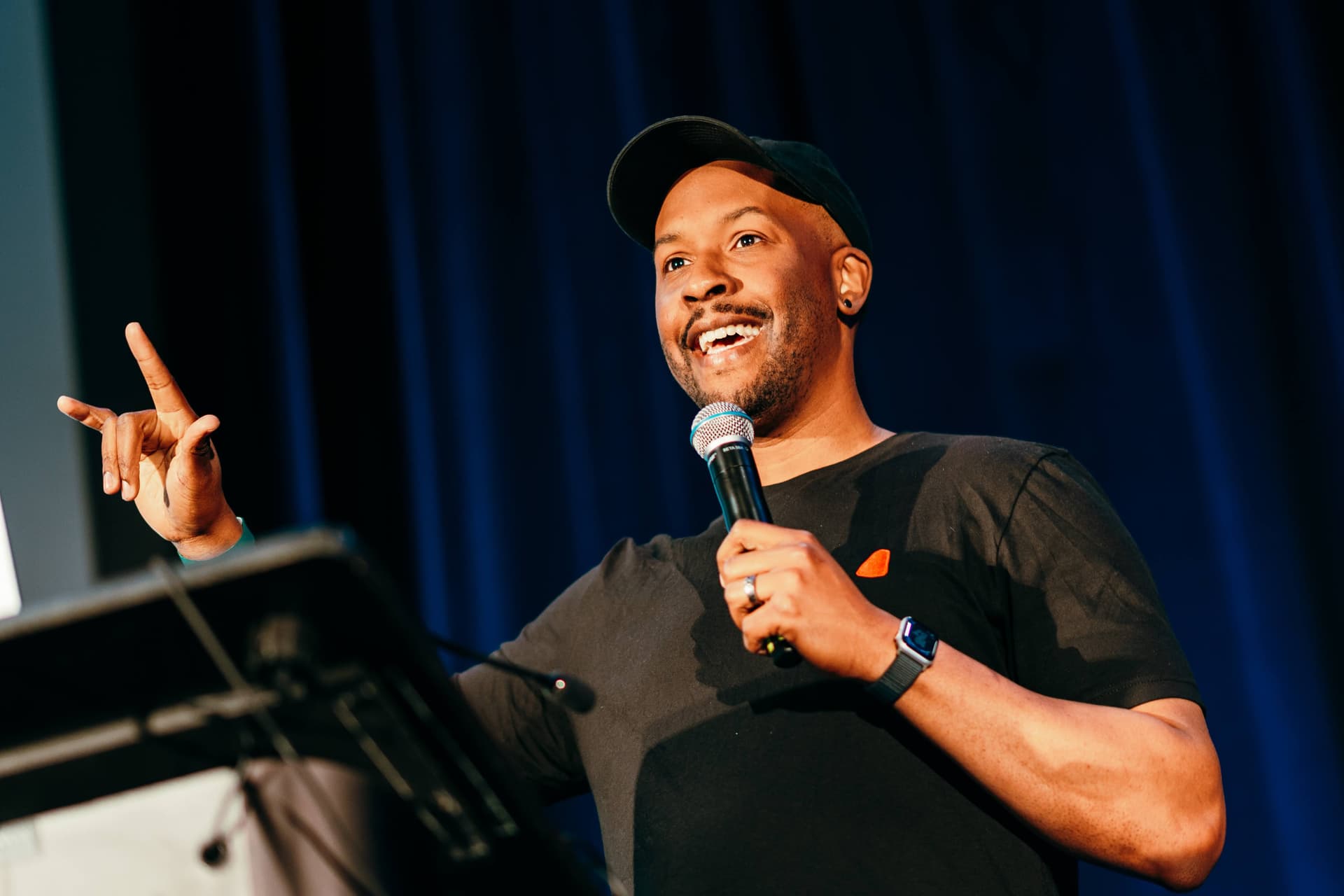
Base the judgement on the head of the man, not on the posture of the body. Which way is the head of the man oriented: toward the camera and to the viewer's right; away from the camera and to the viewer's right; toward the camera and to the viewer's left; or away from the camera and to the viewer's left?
toward the camera and to the viewer's left

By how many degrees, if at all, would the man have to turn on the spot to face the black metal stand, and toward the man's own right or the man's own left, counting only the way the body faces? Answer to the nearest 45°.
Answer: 0° — they already face it

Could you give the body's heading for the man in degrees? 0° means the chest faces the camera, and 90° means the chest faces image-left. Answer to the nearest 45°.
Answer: approximately 45°
